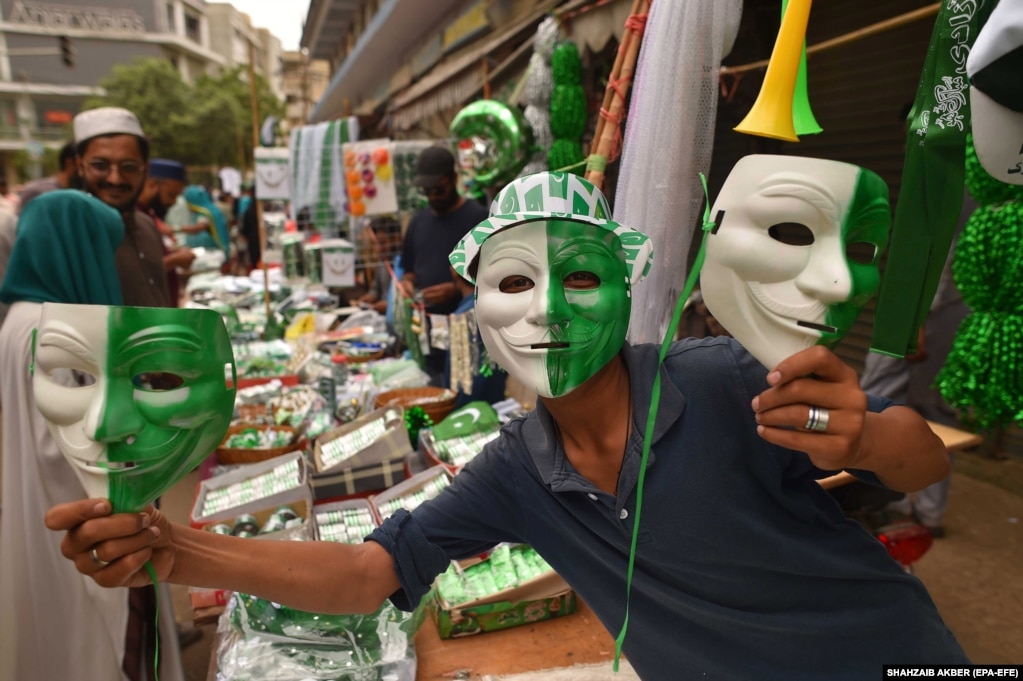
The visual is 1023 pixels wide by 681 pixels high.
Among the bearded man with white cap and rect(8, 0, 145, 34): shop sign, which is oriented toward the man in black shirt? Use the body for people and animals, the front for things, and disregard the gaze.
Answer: the shop sign

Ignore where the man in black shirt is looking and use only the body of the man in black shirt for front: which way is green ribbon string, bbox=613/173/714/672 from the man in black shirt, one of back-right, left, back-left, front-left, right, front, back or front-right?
front-left

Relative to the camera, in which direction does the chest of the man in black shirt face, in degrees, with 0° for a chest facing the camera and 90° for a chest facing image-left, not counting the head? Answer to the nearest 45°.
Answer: approximately 45°

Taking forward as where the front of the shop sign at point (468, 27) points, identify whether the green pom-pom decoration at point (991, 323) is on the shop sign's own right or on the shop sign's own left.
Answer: on the shop sign's own left

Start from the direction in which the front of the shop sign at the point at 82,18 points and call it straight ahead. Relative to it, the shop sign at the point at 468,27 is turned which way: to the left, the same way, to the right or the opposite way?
to the right

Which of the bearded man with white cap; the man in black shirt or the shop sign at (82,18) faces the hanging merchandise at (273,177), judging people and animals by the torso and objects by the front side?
the shop sign

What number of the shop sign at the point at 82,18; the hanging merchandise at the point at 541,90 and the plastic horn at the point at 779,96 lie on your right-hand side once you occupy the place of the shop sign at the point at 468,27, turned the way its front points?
1

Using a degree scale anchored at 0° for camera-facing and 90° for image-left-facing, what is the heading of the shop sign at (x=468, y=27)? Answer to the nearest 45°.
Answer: approximately 45°

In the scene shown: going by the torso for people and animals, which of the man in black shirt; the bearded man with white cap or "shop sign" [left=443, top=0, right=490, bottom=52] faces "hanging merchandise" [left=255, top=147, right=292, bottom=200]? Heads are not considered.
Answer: the shop sign

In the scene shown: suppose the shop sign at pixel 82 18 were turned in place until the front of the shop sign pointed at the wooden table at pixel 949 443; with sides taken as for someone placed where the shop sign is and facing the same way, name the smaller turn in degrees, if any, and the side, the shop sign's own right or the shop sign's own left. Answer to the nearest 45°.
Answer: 0° — it already faces it

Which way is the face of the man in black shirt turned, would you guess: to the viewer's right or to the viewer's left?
to the viewer's left

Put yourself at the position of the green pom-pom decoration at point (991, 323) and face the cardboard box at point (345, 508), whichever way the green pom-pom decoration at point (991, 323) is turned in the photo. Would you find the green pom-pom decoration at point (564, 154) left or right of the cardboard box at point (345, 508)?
right

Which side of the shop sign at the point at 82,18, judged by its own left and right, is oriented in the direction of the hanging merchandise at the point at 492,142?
front
